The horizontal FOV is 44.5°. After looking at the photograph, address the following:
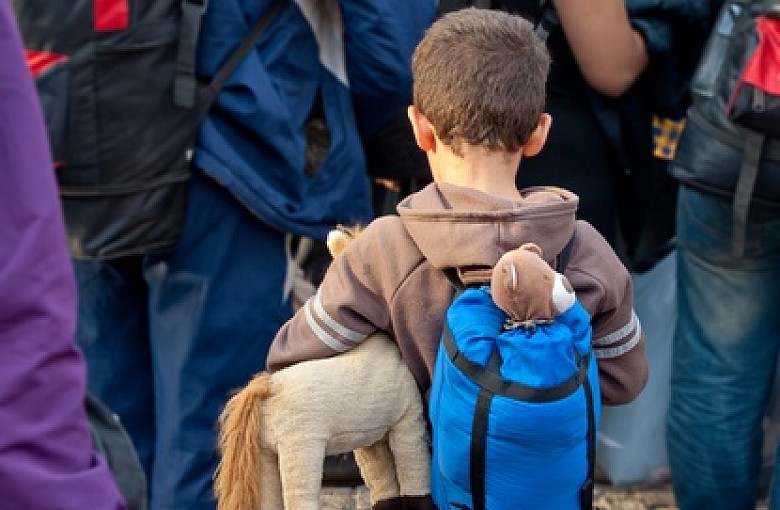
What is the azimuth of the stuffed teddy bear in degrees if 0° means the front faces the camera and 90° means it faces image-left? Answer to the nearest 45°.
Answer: approximately 270°

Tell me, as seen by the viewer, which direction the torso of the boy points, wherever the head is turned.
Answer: away from the camera

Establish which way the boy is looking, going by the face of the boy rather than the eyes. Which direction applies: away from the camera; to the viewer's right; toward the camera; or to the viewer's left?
away from the camera
